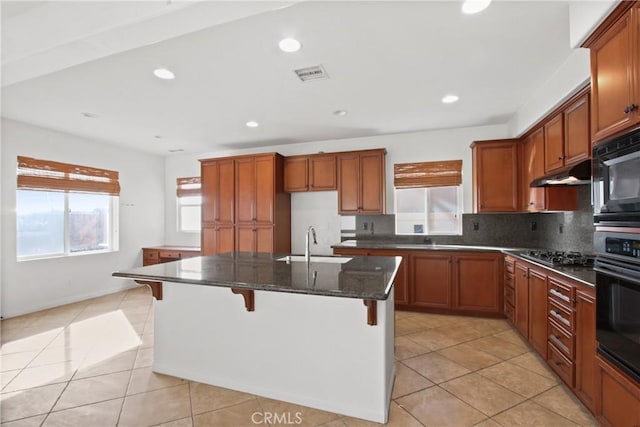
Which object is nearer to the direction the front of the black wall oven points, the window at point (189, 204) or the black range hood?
the window

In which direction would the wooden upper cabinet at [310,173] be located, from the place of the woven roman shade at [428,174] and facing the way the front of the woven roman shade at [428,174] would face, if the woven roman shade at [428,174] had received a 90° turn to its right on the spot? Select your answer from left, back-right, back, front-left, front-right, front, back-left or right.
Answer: front

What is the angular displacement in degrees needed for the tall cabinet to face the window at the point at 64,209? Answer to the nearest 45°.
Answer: approximately 45° to its right

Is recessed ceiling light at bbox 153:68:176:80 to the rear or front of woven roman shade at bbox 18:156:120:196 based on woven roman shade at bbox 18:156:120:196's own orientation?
to the front

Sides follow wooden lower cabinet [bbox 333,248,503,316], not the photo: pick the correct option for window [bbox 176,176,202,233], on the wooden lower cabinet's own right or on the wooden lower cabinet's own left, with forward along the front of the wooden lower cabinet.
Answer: on the wooden lower cabinet's own right

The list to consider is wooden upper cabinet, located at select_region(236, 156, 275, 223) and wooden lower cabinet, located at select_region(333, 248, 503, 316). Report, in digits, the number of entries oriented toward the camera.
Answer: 2

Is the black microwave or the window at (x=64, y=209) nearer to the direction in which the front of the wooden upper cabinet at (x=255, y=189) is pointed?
the black microwave

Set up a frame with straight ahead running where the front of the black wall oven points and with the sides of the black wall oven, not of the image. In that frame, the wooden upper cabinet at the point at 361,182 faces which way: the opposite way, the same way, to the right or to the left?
to the left

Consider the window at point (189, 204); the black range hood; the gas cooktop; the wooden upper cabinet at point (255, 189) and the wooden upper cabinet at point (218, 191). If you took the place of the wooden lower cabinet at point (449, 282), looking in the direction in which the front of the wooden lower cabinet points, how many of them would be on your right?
3

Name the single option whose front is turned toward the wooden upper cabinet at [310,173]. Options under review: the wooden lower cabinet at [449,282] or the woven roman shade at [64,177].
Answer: the woven roman shade

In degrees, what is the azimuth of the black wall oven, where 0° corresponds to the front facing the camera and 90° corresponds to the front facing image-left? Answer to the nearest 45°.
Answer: approximately 45°

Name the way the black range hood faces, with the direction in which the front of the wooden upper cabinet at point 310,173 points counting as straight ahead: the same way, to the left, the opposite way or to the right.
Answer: to the right

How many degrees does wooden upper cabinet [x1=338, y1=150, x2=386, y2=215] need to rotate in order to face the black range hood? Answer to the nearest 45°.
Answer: approximately 45° to its left

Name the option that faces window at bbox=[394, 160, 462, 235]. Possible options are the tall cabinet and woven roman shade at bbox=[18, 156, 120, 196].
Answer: the woven roman shade
